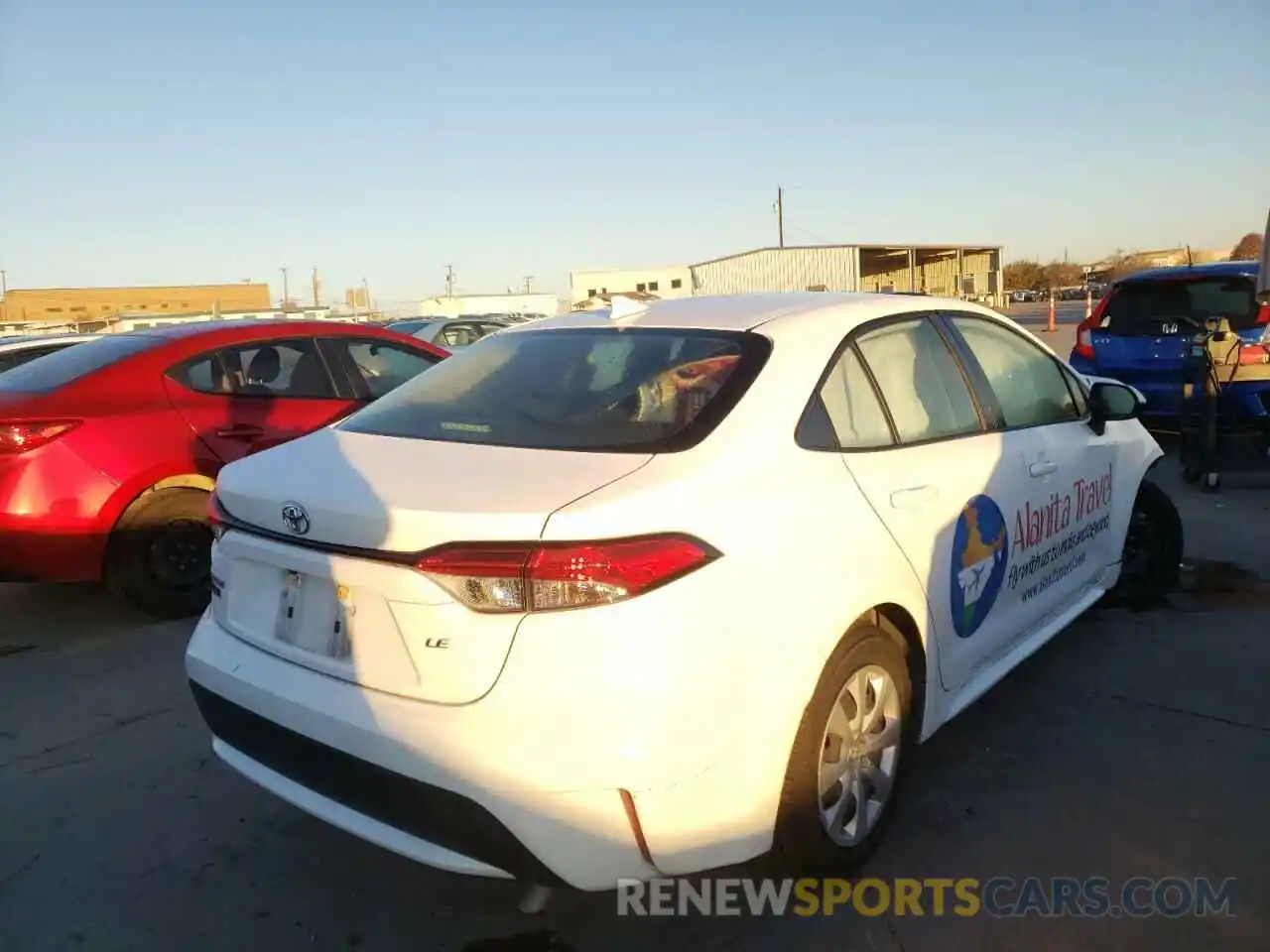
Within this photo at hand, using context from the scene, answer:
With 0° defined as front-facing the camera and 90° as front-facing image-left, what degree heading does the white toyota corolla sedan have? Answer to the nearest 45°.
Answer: approximately 225°

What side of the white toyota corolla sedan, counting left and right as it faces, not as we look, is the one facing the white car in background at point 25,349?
left

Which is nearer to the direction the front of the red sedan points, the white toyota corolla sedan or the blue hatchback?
the blue hatchback

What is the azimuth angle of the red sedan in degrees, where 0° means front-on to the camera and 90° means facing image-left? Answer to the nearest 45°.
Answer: approximately 225°

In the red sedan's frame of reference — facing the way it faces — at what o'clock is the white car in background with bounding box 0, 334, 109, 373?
The white car in background is roughly at 10 o'clock from the red sedan.

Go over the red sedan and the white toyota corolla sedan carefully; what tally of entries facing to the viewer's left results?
0

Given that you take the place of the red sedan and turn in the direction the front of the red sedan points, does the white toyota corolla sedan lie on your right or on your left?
on your right
